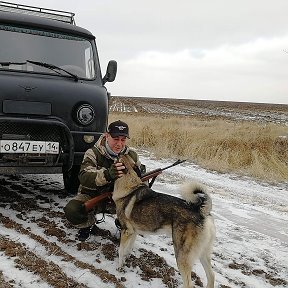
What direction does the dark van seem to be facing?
toward the camera

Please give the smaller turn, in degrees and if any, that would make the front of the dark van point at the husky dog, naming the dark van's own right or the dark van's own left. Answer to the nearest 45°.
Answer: approximately 45° to the dark van's own left
